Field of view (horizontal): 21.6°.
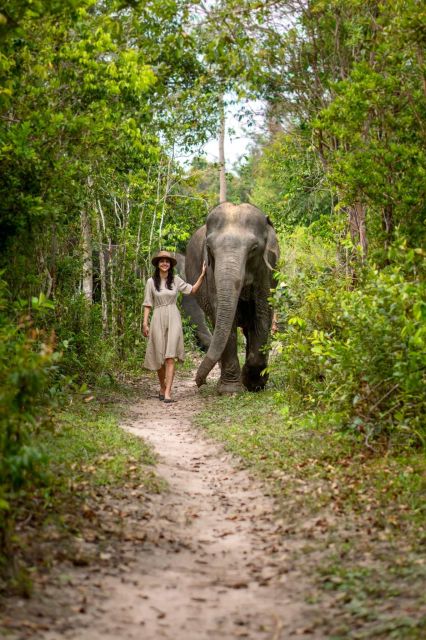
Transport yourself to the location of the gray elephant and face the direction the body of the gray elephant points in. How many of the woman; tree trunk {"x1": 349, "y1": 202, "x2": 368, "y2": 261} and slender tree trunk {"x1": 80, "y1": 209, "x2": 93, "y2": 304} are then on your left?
1

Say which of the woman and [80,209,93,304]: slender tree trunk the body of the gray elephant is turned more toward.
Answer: the woman

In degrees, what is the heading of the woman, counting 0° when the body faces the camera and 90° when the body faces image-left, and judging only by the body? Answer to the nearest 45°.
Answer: approximately 0°

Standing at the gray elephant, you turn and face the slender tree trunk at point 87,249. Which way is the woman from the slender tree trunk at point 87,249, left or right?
left

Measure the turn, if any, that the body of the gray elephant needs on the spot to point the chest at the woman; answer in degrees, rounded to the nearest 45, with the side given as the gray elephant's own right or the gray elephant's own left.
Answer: approximately 90° to the gray elephant's own right

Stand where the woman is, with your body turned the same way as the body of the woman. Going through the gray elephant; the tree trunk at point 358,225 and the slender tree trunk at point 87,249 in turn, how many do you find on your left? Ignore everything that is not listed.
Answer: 2

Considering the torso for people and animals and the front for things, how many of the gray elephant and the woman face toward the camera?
2

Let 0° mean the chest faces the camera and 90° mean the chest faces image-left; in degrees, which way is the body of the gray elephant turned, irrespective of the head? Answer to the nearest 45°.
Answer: approximately 0°

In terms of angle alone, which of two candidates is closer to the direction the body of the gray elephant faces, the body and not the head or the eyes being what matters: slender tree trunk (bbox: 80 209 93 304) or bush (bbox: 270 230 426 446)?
the bush

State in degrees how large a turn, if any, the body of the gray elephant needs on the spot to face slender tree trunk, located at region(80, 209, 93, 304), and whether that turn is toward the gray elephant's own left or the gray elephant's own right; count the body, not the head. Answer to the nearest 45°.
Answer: approximately 135° to the gray elephant's own right

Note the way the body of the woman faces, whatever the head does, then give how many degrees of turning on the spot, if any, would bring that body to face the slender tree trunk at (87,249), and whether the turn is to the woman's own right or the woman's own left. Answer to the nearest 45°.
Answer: approximately 135° to the woman's own right
